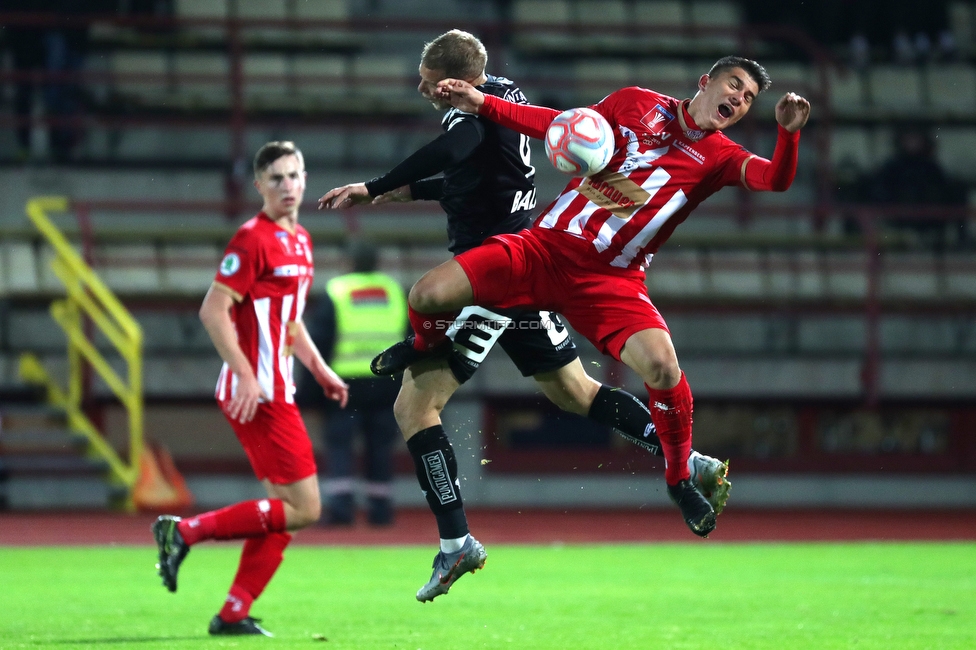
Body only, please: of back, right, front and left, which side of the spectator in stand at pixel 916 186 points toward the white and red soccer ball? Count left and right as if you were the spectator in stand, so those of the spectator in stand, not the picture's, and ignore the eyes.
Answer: front

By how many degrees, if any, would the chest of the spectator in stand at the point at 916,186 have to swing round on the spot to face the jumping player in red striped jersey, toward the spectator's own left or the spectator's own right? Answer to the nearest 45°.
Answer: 0° — they already face them

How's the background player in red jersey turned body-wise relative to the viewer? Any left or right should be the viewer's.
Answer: facing the viewer and to the right of the viewer

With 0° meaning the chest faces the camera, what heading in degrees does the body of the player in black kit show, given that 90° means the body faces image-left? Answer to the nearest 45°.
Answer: approximately 135°

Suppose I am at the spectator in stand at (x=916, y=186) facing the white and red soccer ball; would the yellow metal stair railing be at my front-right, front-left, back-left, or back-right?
front-right

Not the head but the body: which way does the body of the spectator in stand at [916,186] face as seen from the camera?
toward the camera

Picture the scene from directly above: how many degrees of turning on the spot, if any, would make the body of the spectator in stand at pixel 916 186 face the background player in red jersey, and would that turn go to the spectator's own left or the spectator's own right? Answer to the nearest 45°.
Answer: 0° — they already face them

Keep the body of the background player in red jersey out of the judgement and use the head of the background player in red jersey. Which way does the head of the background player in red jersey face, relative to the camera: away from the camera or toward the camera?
toward the camera

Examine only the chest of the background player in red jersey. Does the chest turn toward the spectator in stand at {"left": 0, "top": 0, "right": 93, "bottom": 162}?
no

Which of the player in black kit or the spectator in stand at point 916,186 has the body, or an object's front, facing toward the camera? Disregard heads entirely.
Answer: the spectator in stand

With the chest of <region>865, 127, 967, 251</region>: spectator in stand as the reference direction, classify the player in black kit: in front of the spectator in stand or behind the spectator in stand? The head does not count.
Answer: in front

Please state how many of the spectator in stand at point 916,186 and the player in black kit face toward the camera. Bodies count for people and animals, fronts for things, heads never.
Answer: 1

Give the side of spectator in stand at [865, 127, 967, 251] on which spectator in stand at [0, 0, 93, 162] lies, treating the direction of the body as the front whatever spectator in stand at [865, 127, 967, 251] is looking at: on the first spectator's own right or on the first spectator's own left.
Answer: on the first spectator's own right

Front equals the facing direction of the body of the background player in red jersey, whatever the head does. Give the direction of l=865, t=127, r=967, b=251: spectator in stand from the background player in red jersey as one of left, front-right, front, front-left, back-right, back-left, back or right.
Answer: left
